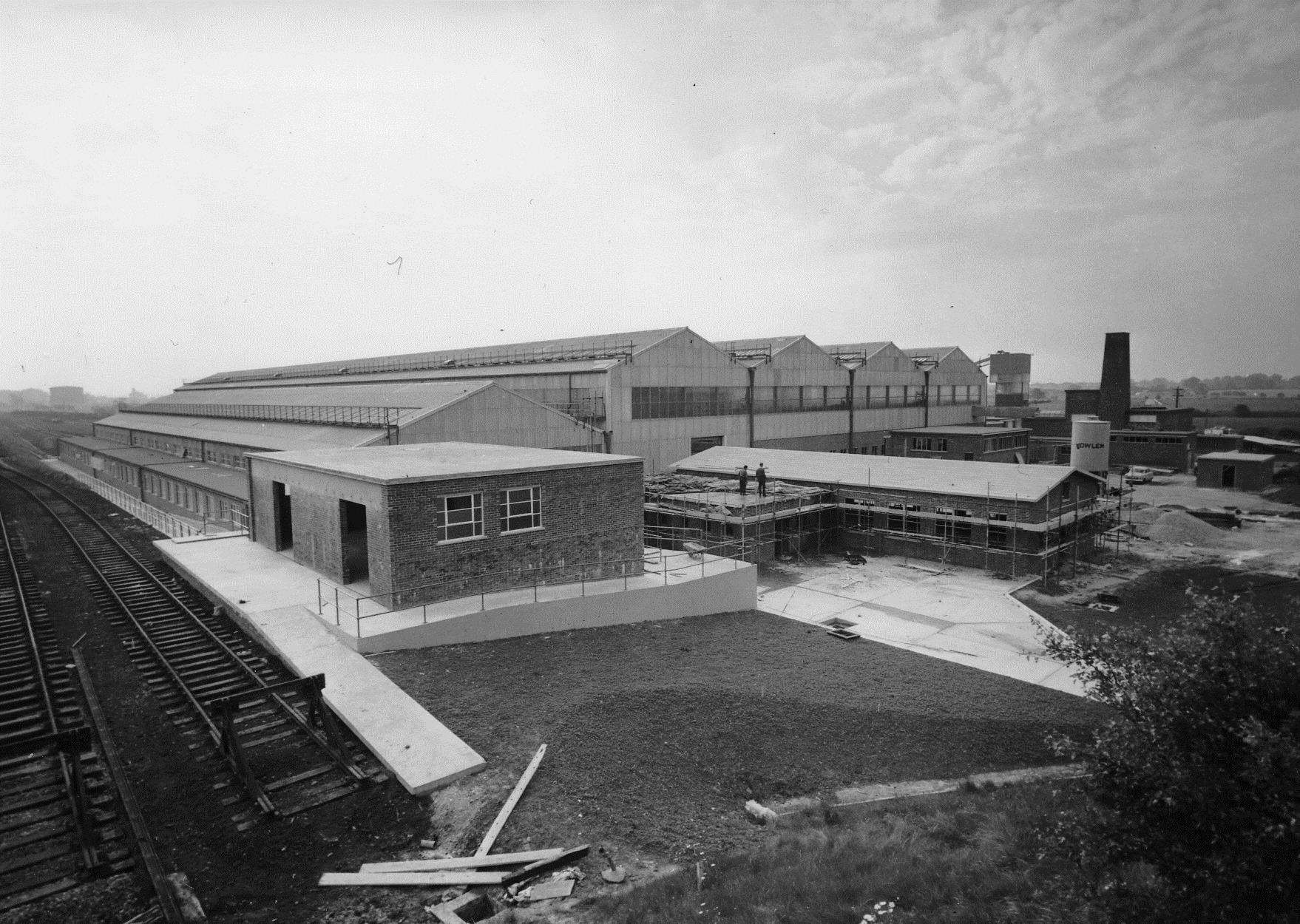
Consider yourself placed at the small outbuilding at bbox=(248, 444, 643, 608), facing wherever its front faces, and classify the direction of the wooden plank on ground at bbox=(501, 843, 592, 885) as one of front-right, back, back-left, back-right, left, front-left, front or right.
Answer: front-left

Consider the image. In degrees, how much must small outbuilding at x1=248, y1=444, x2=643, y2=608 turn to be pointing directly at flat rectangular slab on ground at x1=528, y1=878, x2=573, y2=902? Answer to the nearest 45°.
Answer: approximately 45° to its left

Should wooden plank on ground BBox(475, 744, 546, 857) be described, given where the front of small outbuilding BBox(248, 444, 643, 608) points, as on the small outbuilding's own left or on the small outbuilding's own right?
on the small outbuilding's own left

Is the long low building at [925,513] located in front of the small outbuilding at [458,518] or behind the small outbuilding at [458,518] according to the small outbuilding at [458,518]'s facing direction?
behind

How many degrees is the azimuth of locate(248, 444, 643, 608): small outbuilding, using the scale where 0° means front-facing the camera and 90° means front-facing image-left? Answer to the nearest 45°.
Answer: approximately 45°
